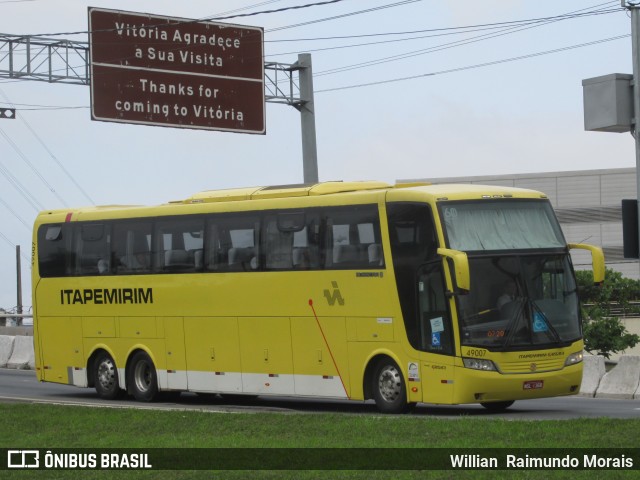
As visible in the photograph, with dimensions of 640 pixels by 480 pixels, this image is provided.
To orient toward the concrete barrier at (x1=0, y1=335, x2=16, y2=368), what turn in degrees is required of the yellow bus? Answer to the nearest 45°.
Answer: approximately 180°

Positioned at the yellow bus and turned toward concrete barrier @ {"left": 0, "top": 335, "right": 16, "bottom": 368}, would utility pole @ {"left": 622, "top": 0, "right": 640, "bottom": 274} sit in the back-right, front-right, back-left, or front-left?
back-right

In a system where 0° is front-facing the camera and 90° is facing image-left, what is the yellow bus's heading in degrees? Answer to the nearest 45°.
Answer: approximately 315°

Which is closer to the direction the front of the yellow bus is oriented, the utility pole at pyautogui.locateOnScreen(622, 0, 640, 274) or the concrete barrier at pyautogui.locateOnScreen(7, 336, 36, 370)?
the utility pole
